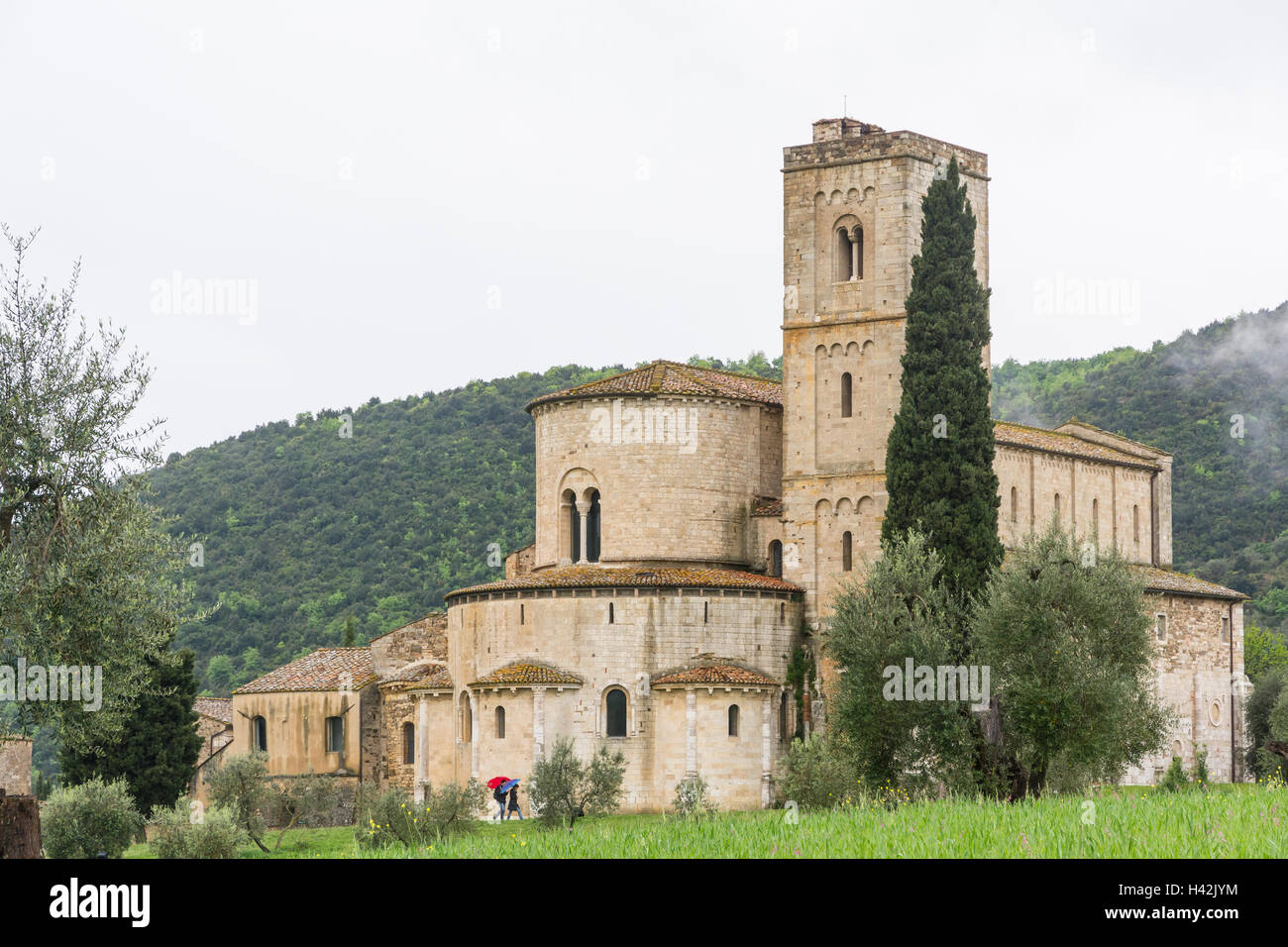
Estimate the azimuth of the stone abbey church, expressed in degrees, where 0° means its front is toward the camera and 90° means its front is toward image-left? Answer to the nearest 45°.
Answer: approximately 225°

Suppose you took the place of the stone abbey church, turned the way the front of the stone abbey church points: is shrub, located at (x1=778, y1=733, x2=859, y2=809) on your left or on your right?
on your right

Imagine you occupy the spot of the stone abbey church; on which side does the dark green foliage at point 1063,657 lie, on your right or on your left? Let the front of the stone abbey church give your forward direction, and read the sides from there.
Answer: on your right

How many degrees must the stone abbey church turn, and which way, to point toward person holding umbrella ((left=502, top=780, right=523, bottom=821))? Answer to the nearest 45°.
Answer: approximately 180°

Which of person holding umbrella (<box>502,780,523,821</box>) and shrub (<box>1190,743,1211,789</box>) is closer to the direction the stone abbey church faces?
the shrub

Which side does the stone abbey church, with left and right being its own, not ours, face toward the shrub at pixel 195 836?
back

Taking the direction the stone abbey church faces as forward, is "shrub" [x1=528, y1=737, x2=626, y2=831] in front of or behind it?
behind

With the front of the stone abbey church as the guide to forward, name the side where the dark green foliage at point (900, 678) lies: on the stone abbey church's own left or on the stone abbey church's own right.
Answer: on the stone abbey church's own right

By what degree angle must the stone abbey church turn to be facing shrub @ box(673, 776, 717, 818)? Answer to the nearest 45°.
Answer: approximately 135° to its right
